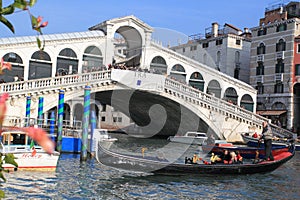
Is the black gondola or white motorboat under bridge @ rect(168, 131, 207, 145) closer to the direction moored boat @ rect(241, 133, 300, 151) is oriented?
the white motorboat under bridge

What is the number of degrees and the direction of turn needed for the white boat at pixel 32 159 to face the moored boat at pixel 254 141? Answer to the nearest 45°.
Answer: approximately 45° to its left

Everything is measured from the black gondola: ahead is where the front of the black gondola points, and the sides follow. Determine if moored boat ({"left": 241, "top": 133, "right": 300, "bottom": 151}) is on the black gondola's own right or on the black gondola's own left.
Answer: on the black gondola's own right

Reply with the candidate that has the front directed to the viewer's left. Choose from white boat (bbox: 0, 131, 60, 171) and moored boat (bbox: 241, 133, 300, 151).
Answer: the moored boat

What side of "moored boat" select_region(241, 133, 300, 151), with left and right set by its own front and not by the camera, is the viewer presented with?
left

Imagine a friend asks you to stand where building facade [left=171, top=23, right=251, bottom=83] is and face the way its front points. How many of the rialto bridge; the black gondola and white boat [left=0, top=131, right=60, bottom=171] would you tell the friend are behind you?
0

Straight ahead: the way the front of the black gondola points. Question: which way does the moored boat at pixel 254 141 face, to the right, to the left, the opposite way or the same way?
the same way

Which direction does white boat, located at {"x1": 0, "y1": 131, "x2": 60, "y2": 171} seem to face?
to the viewer's right

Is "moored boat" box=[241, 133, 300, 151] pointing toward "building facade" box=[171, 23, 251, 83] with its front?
no

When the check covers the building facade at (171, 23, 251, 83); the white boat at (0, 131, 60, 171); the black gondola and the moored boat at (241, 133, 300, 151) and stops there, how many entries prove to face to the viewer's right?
1

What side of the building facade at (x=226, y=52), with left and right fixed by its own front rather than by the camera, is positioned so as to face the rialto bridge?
front

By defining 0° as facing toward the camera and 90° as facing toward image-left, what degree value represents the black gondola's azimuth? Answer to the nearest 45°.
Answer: approximately 90°

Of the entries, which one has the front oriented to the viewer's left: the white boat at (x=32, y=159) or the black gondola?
the black gondola

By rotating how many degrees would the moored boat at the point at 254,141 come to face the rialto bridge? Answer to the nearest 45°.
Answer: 0° — it already faces it
